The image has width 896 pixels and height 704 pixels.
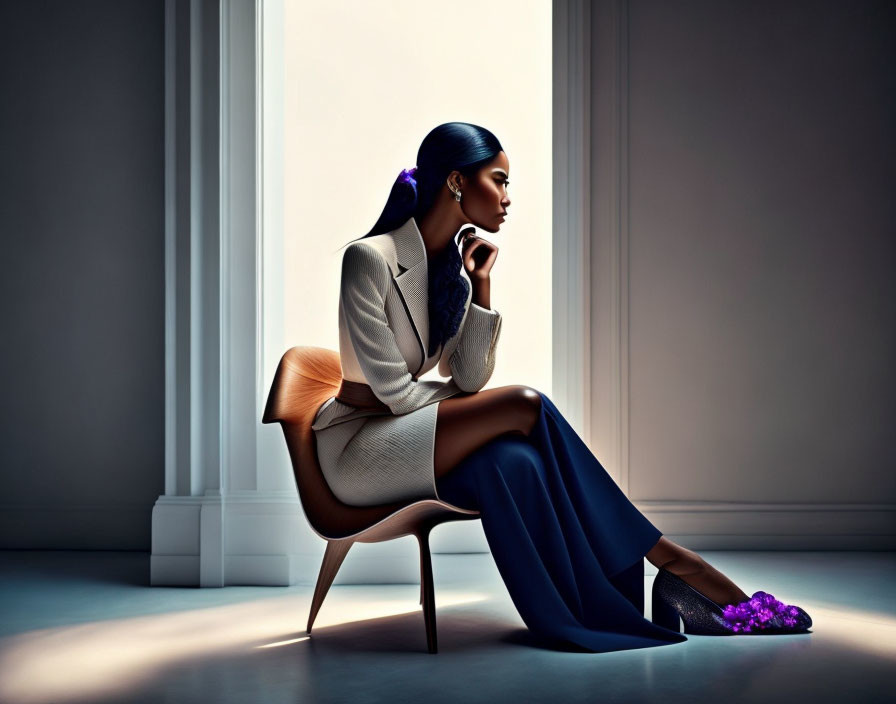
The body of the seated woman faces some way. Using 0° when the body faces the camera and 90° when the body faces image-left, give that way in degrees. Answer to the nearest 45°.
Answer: approximately 270°

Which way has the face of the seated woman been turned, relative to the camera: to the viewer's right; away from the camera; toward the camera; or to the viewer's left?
to the viewer's right
